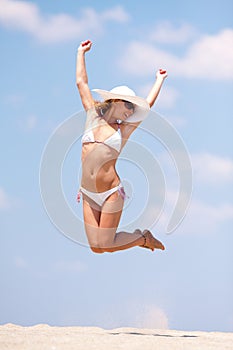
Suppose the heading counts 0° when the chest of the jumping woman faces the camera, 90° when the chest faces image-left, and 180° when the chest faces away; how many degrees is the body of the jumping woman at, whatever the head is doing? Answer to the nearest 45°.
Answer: approximately 45°

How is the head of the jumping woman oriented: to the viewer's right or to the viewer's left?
to the viewer's right
